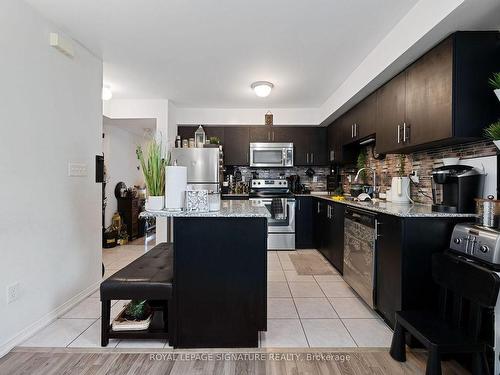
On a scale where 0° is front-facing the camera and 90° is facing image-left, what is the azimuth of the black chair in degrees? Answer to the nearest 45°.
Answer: approximately 45°

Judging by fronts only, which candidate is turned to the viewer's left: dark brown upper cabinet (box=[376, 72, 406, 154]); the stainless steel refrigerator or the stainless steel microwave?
the dark brown upper cabinet

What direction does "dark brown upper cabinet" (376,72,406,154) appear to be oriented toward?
to the viewer's left

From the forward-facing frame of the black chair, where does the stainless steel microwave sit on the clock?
The stainless steel microwave is roughly at 3 o'clock from the black chair.

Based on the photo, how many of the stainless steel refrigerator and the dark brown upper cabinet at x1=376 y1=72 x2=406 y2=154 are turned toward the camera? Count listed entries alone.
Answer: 1

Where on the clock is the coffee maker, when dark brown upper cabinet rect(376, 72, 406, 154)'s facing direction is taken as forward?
The coffee maker is roughly at 8 o'clock from the dark brown upper cabinet.

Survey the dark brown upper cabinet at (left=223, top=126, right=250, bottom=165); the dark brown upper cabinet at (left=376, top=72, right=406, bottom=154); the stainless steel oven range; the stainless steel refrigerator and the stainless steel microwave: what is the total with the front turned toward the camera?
4

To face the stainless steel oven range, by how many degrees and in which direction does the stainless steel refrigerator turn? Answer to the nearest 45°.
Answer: approximately 90° to its left

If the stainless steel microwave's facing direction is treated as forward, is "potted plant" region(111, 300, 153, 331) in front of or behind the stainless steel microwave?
in front

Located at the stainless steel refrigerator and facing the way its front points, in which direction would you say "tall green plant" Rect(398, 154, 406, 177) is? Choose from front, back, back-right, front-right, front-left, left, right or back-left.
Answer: front-left

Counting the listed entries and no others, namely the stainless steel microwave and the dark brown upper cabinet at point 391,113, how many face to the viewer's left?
1

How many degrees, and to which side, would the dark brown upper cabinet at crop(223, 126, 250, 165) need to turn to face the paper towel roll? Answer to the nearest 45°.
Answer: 0° — it already faces it

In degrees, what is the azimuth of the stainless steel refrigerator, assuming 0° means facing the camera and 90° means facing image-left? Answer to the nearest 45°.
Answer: approximately 0°
